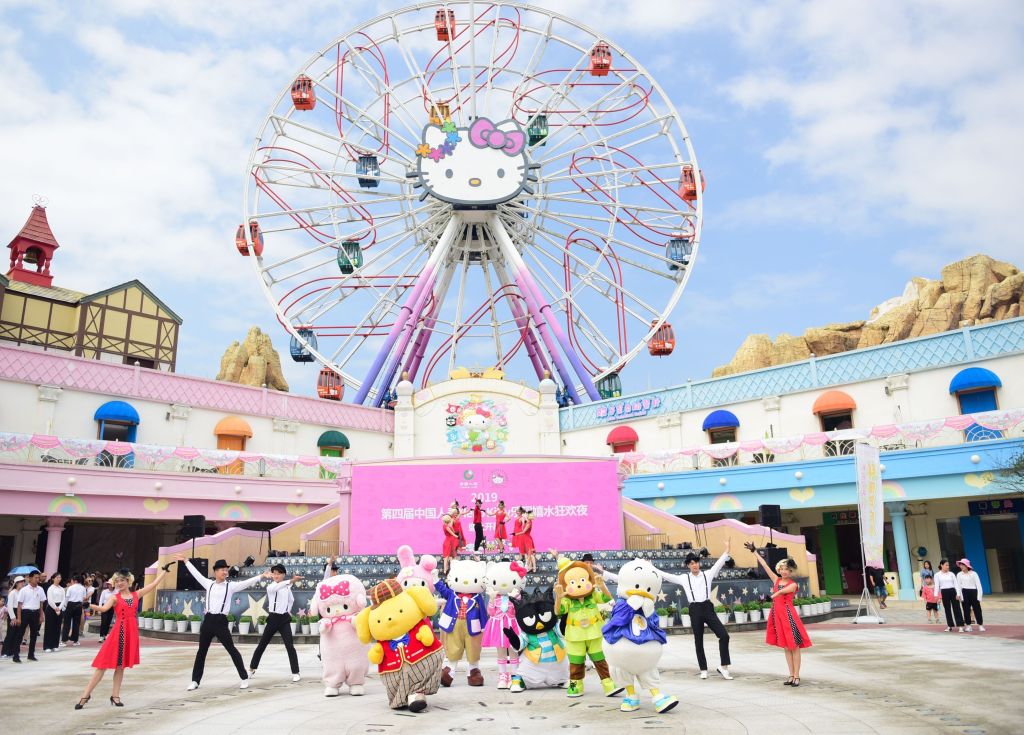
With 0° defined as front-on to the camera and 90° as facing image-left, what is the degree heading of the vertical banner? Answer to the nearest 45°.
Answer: approximately 0°

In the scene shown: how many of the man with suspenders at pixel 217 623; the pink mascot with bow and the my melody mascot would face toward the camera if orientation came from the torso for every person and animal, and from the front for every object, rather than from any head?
3

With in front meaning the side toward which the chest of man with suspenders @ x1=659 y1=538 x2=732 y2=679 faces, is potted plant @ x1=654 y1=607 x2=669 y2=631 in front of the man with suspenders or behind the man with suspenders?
behind

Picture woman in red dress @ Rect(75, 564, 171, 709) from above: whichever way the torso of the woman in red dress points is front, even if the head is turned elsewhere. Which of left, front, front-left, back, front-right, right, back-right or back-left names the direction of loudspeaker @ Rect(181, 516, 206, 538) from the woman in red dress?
back

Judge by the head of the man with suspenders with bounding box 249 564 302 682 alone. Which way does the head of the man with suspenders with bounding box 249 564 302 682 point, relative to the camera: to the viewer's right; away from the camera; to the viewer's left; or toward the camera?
toward the camera

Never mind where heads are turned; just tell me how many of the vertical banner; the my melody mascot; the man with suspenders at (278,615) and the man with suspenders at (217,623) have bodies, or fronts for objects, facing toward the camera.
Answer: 4

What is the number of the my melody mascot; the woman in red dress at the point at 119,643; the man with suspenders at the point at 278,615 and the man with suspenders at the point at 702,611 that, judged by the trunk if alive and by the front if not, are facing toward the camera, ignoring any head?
4

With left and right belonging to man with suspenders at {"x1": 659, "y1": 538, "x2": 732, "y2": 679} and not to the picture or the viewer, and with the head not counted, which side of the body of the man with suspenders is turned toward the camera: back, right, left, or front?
front

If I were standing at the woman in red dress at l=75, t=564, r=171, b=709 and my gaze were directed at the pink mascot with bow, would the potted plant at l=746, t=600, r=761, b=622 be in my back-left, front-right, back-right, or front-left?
front-left

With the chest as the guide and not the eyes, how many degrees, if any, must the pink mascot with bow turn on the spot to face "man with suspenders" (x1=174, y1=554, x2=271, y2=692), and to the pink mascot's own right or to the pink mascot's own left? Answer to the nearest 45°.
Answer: approximately 135° to the pink mascot's own right

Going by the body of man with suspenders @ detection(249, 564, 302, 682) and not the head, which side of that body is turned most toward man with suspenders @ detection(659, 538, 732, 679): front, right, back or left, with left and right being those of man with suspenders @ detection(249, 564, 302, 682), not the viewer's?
left

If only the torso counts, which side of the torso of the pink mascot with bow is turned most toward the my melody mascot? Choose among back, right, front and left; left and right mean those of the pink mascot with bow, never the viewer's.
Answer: left

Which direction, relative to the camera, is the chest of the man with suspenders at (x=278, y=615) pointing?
toward the camera

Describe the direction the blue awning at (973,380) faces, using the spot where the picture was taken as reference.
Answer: facing the viewer and to the left of the viewer

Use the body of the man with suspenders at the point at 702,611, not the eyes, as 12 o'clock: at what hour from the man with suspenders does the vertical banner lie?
The vertical banner is roughly at 7 o'clock from the man with suspenders.

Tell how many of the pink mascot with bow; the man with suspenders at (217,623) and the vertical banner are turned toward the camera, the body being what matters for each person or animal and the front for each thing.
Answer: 3
